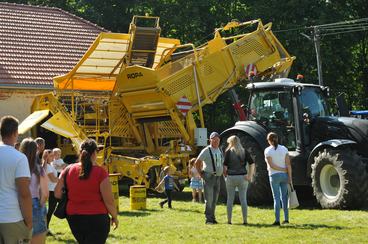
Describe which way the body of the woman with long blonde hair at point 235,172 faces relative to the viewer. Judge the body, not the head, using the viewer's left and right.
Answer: facing away from the viewer

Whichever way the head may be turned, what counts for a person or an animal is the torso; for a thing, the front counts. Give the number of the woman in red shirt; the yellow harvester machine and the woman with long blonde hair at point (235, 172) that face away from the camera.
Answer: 2

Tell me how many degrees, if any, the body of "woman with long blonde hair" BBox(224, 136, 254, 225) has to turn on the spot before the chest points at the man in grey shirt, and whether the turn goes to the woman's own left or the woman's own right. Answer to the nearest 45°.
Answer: approximately 90° to the woman's own left

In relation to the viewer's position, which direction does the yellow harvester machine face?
facing the viewer and to the right of the viewer

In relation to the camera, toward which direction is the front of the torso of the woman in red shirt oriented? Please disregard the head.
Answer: away from the camera

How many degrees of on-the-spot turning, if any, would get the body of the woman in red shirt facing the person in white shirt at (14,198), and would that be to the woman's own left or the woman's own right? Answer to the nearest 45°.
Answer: approximately 135° to the woman's own left

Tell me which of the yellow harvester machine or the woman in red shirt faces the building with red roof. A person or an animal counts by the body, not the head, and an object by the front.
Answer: the woman in red shirt

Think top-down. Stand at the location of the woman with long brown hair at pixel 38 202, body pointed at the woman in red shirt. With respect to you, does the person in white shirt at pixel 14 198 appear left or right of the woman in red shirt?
right

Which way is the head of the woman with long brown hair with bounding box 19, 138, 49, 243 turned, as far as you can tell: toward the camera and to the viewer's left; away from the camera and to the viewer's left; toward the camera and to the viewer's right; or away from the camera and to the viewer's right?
away from the camera and to the viewer's right

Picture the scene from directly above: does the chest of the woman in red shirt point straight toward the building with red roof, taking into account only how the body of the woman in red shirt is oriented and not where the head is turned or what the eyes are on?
yes

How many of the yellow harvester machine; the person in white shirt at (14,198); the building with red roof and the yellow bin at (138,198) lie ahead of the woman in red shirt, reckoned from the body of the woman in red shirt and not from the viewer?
3

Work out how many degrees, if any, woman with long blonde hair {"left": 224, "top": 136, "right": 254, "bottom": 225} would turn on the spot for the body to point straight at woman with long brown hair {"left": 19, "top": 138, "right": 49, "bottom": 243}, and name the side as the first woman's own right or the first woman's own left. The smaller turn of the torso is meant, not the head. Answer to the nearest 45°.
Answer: approximately 135° to the first woman's own left
